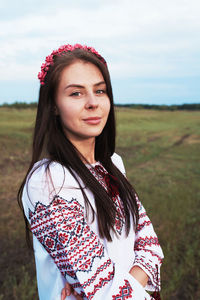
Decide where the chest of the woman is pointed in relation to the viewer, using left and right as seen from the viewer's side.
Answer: facing the viewer and to the right of the viewer
